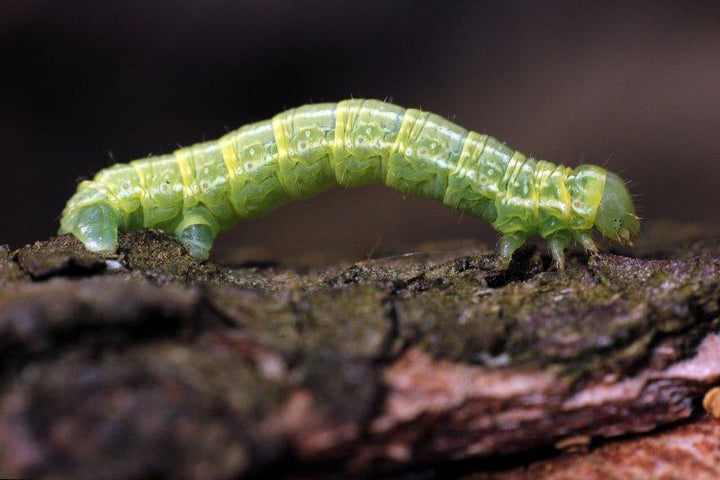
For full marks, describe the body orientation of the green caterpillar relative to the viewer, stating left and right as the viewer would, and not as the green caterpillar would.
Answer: facing to the right of the viewer
